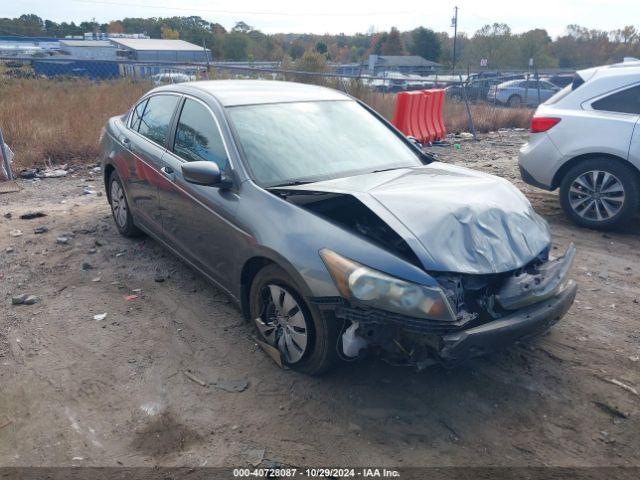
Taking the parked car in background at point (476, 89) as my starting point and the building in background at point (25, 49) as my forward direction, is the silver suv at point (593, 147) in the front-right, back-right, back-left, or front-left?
back-left

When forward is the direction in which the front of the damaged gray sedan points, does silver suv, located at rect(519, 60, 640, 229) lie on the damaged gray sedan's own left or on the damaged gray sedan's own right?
on the damaged gray sedan's own left

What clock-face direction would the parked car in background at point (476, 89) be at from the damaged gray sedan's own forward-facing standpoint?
The parked car in background is roughly at 8 o'clock from the damaged gray sedan.

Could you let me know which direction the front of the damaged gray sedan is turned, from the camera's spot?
facing the viewer and to the right of the viewer

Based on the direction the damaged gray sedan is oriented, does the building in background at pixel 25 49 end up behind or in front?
behind

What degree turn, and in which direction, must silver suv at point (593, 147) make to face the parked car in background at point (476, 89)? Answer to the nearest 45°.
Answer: approximately 90° to its left

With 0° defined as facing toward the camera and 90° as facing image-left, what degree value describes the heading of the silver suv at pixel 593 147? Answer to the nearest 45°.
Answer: approximately 270°

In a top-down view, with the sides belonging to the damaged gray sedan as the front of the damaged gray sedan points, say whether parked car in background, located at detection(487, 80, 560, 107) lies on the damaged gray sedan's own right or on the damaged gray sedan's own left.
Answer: on the damaged gray sedan's own left

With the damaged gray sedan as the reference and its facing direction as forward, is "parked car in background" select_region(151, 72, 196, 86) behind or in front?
behind

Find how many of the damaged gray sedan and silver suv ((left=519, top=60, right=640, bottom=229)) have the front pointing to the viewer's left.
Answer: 0

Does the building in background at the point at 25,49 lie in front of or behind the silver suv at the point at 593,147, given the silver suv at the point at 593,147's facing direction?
behind

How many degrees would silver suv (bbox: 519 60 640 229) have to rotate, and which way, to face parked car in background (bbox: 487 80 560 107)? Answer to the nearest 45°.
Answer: approximately 90° to its left
